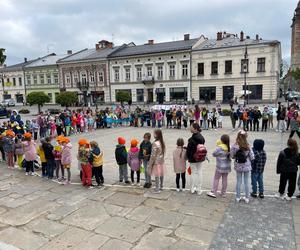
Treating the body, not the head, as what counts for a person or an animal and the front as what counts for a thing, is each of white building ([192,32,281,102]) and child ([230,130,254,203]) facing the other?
yes

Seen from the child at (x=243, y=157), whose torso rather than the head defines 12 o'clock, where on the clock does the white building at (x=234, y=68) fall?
The white building is roughly at 12 o'clock from the child.

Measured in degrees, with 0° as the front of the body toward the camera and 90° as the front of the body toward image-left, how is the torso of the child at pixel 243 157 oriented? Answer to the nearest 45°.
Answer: approximately 180°

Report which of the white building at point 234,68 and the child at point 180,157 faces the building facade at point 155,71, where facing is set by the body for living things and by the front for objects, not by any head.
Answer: the child

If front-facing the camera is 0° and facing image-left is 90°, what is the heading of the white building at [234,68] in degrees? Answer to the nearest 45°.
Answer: approximately 0°

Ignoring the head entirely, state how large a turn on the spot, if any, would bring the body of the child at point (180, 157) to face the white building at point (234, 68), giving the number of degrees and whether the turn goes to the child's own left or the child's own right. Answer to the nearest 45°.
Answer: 0° — they already face it

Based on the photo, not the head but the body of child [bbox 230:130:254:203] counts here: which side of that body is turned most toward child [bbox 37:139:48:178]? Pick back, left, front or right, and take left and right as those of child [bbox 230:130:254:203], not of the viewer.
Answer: left

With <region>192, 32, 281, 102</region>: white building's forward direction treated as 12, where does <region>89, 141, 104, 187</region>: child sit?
The child is roughly at 12 o'clock from the white building.

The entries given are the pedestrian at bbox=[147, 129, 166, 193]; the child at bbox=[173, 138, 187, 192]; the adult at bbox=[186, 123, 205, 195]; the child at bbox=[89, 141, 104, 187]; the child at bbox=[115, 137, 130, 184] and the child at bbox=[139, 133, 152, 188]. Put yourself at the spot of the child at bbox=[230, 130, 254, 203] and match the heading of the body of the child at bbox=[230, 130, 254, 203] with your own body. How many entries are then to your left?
6

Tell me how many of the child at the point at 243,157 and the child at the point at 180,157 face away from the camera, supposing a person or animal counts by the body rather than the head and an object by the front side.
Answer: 2

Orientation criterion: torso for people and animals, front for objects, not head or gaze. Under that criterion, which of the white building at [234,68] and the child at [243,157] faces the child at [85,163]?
the white building

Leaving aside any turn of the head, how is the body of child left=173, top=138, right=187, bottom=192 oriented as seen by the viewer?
away from the camera

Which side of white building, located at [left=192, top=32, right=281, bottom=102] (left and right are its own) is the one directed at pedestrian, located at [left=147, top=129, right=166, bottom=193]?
front
